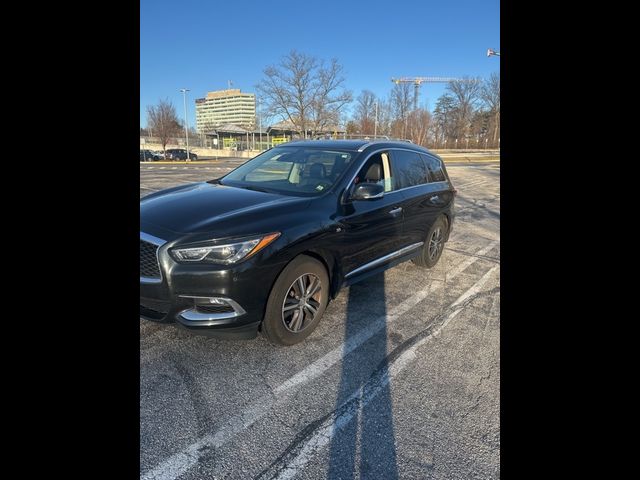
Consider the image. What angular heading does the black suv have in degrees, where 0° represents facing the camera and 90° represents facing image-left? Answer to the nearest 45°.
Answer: approximately 45°

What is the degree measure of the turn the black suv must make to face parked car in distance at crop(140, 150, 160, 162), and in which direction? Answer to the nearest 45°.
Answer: approximately 135° to its right
